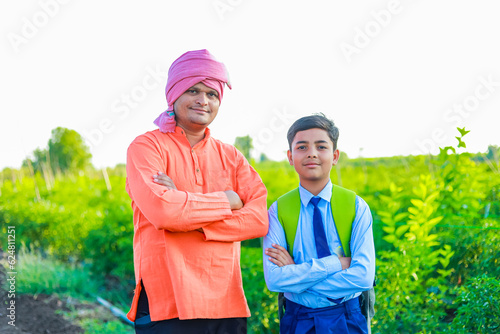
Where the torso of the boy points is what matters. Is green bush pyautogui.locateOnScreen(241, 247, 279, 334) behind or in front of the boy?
behind

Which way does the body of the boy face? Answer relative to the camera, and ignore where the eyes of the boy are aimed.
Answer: toward the camera

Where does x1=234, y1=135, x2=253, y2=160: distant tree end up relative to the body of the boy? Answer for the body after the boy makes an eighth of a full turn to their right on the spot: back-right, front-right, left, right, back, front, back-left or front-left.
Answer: back-right

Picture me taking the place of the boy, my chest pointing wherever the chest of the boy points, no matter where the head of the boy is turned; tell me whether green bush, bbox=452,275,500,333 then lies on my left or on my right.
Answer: on my left

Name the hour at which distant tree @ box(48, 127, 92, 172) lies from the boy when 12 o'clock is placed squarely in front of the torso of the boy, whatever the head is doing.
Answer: The distant tree is roughly at 5 o'clock from the boy.
